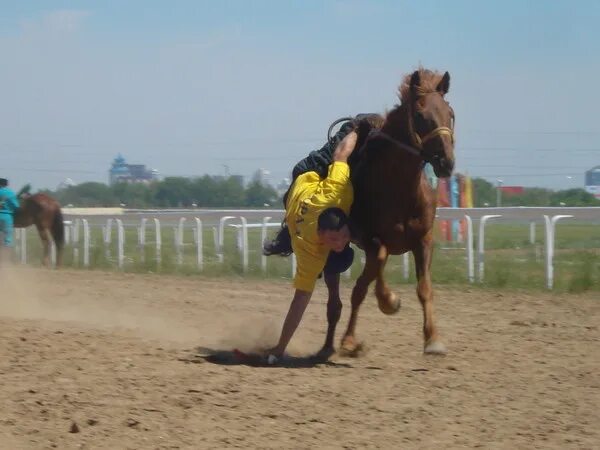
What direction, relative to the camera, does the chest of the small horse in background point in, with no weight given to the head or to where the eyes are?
to the viewer's left

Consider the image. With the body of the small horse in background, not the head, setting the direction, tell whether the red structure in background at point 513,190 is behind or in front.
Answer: behind

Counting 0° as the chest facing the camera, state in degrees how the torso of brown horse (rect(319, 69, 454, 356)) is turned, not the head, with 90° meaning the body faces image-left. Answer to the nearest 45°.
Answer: approximately 315°

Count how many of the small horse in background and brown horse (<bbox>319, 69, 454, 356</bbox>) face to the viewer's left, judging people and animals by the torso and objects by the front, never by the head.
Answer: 1

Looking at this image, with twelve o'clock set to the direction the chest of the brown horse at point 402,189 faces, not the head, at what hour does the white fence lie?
The white fence is roughly at 7 o'clock from the brown horse.

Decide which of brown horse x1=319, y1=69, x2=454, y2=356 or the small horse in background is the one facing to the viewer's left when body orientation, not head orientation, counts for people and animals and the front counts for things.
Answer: the small horse in background
